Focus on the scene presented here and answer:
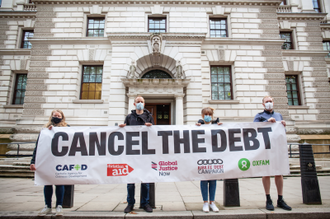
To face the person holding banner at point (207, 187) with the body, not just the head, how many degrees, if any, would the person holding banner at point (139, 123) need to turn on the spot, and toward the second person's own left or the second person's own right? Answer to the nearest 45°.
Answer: approximately 90° to the second person's own left

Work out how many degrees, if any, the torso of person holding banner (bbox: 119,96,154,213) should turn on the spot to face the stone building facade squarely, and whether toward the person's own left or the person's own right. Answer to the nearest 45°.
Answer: approximately 180°

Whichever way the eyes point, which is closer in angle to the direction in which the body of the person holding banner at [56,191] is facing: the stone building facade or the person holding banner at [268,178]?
the person holding banner

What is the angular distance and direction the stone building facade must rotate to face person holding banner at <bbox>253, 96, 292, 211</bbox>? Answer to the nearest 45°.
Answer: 0° — it already faces them

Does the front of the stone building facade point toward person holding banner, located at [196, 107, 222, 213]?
yes
